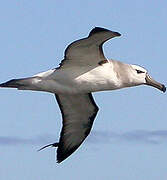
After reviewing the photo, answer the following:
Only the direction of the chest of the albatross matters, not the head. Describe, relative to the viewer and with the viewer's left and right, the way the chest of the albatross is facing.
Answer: facing to the right of the viewer
